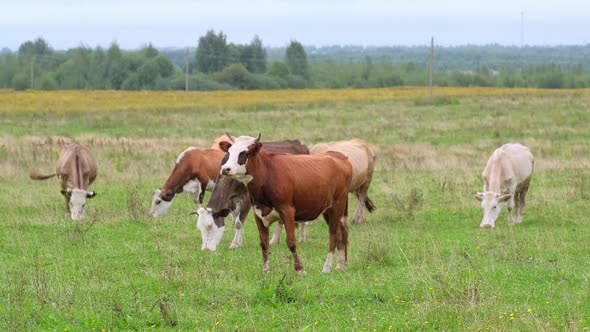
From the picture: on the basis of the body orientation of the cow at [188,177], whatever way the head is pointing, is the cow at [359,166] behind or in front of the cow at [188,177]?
behind

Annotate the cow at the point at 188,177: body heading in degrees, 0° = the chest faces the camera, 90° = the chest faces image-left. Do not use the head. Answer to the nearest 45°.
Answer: approximately 90°

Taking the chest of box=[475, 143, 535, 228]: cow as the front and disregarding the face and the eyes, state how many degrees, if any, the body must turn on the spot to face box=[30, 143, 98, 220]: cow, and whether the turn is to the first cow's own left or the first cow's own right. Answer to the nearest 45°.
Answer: approximately 45° to the first cow's own right

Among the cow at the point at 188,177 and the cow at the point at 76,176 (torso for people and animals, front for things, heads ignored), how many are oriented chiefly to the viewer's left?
1

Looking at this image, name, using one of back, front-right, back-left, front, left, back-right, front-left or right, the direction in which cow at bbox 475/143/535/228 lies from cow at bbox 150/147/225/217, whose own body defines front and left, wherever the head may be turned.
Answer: back

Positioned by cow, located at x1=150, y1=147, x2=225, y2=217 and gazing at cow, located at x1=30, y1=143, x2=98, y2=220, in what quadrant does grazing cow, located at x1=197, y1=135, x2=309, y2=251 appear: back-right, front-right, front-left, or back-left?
back-left

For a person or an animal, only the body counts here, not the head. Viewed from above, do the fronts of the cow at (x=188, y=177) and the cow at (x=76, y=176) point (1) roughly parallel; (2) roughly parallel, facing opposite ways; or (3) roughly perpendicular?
roughly perpendicular

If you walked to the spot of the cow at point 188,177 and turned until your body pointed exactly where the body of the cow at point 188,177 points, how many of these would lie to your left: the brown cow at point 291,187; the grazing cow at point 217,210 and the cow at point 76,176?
2
